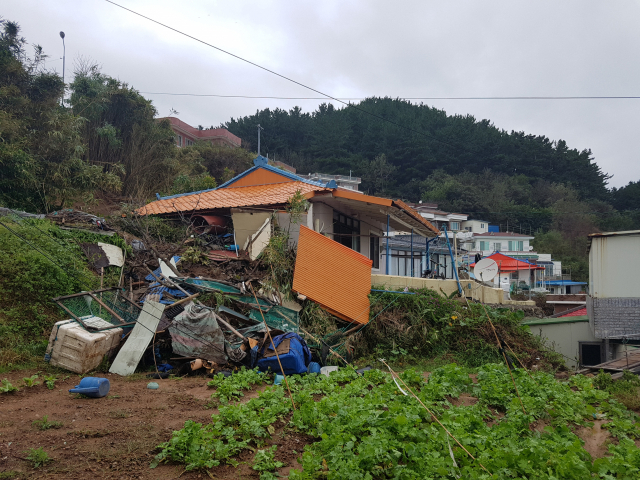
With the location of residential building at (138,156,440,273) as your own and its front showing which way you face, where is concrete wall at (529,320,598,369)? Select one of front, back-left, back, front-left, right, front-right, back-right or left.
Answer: front-left

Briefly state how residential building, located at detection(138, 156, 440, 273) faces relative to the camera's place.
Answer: facing the viewer and to the right of the viewer

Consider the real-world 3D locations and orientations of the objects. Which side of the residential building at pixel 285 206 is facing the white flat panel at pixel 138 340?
right

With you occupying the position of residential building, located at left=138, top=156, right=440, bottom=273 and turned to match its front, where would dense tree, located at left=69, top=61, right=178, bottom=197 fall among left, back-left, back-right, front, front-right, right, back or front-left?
back

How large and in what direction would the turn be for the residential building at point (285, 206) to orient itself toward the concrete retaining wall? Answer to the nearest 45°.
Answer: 0° — it already faces it

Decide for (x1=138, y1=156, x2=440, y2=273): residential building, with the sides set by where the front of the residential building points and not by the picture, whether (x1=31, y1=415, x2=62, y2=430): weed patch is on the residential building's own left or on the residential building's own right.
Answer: on the residential building's own right

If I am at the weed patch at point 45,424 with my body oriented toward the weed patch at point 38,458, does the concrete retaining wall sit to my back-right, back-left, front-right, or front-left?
back-left

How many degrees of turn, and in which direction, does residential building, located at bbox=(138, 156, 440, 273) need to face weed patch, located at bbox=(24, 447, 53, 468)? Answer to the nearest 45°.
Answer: approximately 45° to its right

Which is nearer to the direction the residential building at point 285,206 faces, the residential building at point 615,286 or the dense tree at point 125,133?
the residential building

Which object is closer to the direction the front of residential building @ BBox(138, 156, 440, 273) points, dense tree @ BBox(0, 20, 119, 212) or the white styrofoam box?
the white styrofoam box

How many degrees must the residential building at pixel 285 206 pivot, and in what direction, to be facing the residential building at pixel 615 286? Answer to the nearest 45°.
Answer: approximately 45° to its left
